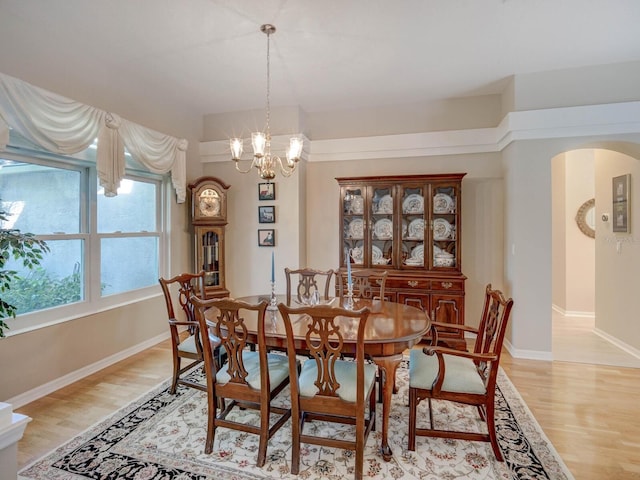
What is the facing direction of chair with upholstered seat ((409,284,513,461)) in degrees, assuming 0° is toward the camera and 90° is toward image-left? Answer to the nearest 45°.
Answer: approximately 90°

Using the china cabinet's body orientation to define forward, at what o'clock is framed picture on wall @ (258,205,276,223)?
The framed picture on wall is roughly at 3 o'clock from the china cabinet.

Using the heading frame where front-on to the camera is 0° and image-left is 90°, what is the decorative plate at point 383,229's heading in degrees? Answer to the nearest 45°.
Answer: approximately 0°

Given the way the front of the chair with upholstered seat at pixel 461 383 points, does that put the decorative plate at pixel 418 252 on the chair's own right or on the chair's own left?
on the chair's own right

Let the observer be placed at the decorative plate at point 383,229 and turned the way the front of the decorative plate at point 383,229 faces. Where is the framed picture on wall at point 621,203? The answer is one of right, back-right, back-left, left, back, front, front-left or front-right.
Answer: left

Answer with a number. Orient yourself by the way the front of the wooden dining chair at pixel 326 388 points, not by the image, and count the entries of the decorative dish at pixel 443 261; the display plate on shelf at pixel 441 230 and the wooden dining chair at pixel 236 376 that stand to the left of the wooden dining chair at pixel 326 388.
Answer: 1

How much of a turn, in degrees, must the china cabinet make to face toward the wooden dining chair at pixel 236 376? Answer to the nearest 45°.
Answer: approximately 45° to its right

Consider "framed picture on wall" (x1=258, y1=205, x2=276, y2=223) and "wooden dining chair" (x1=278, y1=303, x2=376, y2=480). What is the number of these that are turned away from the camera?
1

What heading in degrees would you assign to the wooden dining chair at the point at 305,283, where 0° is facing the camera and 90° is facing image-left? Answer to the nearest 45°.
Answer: approximately 0°

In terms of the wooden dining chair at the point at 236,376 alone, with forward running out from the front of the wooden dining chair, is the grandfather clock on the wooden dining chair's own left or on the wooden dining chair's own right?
on the wooden dining chair's own left

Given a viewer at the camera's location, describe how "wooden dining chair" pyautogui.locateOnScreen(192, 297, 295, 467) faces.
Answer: facing away from the viewer and to the right of the viewer

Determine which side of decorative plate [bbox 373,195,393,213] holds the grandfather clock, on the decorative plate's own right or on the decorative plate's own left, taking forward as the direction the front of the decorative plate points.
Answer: on the decorative plate's own right
